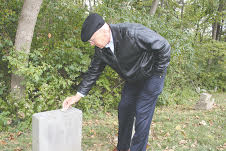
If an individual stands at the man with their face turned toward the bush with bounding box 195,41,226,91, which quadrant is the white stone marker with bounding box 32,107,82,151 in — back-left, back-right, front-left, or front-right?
back-left

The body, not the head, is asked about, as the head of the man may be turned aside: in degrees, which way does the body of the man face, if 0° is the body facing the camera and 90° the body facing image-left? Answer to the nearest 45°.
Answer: approximately 45°
